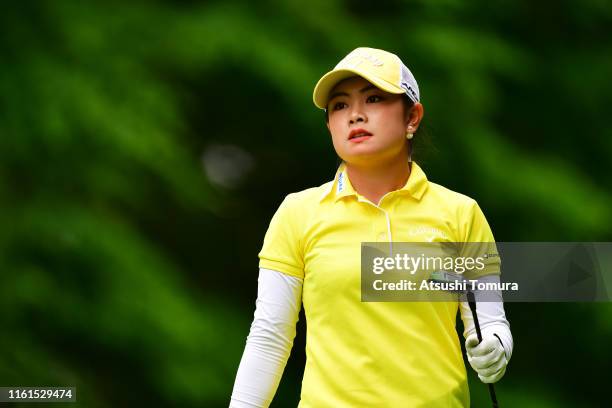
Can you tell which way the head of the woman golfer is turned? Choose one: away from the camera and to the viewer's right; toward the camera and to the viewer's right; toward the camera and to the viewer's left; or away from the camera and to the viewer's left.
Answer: toward the camera and to the viewer's left

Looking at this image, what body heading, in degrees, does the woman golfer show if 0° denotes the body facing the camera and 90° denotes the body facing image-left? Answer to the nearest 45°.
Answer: approximately 0°
